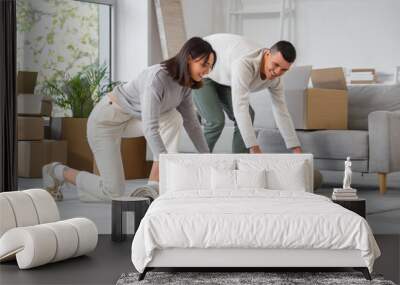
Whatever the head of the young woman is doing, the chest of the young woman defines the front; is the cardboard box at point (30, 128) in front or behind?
behind

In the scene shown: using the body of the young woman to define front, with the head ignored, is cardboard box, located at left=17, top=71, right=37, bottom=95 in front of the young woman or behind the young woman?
behind

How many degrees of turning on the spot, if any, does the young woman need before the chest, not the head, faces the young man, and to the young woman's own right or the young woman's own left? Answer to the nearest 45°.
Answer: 0° — they already face them

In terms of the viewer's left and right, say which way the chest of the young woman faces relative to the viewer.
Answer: facing to the right of the viewer
